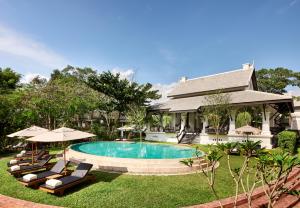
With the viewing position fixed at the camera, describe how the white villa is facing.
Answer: facing the viewer and to the left of the viewer
